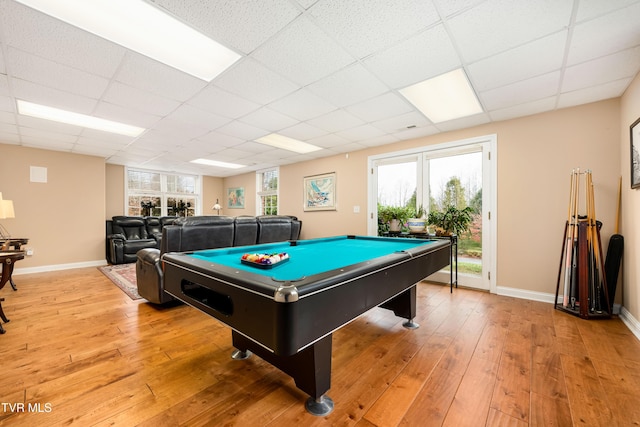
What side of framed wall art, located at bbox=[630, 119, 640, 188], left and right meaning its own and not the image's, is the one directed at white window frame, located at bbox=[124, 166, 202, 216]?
front

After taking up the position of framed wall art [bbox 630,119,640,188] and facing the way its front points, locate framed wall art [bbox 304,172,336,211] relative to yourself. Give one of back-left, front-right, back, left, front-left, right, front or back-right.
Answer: front

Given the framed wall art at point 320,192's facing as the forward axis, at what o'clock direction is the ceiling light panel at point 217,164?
The ceiling light panel is roughly at 2 o'clock from the framed wall art.

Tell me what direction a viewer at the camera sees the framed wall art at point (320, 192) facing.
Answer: facing the viewer and to the left of the viewer

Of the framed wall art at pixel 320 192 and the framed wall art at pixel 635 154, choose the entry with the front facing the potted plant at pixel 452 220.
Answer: the framed wall art at pixel 635 154

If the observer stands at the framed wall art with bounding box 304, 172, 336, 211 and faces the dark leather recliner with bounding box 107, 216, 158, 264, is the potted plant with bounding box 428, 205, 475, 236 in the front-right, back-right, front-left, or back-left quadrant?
back-left

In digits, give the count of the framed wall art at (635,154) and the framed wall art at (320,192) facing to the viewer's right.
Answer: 0

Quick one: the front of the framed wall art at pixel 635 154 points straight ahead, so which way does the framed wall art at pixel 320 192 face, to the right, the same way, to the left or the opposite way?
to the left

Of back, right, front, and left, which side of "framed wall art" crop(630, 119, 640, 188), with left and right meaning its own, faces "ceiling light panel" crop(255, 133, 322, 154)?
front

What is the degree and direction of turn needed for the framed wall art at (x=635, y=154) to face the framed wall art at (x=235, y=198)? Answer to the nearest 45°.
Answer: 0° — it already faces it

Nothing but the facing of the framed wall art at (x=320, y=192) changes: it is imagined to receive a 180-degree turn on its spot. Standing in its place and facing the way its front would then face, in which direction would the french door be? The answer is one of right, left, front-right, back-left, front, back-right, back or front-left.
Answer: right

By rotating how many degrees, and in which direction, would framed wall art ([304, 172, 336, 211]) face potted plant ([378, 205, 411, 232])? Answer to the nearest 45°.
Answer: approximately 90° to its left

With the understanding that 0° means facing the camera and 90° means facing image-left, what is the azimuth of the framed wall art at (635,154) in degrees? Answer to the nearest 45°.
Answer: approximately 90°

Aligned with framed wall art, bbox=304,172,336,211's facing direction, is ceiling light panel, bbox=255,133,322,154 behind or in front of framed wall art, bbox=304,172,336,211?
in front

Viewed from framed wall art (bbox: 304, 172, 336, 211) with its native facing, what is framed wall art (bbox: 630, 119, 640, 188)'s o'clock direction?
framed wall art (bbox: 630, 119, 640, 188) is roughly at 9 o'clock from framed wall art (bbox: 304, 172, 336, 211).
